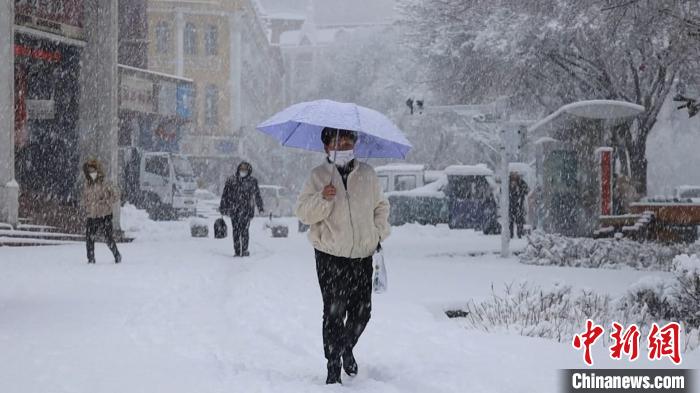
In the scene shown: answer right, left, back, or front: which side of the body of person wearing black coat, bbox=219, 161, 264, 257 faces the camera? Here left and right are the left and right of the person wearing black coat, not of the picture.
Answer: front

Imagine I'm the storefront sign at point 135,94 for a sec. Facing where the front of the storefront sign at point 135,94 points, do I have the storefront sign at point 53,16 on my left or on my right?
on my right

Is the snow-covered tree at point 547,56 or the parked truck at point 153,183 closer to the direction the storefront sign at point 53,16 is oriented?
the snow-covered tree

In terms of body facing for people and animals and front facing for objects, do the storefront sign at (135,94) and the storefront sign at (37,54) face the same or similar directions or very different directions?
same or similar directions

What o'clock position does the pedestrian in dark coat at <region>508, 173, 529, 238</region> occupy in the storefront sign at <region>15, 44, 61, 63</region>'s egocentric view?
The pedestrian in dark coat is roughly at 11 o'clock from the storefront sign.

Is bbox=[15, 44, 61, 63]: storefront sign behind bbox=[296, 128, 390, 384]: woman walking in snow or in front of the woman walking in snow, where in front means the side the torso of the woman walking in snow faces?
behind

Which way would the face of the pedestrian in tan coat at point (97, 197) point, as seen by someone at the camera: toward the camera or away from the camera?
toward the camera

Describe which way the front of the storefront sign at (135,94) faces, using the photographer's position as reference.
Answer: facing the viewer and to the right of the viewer

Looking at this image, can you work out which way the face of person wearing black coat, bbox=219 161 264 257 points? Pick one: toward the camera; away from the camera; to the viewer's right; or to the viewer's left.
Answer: toward the camera

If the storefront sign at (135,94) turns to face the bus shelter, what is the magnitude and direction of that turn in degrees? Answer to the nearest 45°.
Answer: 0° — it already faces it

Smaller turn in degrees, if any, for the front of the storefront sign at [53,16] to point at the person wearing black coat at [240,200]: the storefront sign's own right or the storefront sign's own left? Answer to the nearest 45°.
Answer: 0° — it already faces them

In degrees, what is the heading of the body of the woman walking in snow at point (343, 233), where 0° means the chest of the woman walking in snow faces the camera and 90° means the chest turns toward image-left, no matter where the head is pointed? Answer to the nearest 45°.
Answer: approximately 0°

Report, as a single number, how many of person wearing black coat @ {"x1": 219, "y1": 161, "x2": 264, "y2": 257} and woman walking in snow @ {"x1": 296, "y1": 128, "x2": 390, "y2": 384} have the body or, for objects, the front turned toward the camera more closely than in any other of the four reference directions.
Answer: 2
